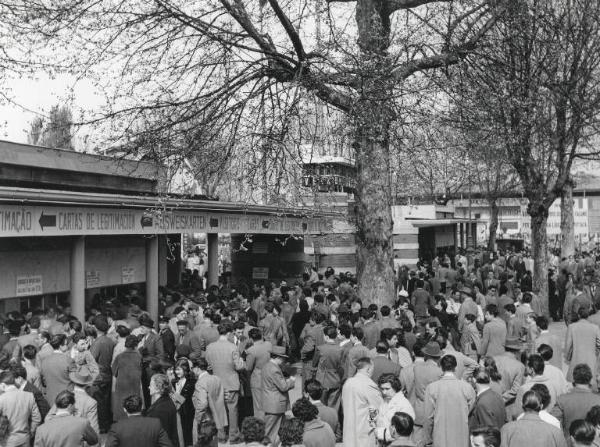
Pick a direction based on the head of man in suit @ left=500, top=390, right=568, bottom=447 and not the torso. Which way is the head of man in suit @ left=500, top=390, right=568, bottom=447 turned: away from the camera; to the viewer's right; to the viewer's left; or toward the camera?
away from the camera

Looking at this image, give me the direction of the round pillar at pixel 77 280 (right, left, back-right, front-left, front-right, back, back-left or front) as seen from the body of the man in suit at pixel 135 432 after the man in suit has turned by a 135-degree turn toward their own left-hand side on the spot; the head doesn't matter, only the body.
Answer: back-right

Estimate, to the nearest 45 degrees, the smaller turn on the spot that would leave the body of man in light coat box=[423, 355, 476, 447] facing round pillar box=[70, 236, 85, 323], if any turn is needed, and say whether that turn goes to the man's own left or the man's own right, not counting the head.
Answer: approximately 45° to the man's own left

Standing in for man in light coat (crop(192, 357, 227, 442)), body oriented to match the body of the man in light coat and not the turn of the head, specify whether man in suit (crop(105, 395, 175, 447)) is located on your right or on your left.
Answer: on your left

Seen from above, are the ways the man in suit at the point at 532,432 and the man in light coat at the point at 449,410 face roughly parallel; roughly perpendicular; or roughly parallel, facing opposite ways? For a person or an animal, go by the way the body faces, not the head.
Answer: roughly parallel

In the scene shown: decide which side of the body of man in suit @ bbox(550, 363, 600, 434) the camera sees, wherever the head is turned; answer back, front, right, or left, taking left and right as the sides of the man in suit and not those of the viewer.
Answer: back

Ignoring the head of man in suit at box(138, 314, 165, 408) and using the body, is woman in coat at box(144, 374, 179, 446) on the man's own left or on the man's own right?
on the man's own left

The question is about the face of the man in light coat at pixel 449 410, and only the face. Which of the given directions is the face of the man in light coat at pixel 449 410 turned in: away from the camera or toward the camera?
away from the camera

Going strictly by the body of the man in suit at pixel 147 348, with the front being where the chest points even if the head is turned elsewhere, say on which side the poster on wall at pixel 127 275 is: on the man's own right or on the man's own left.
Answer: on the man's own right

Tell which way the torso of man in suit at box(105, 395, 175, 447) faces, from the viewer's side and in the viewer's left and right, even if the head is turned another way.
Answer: facing away from the viewer

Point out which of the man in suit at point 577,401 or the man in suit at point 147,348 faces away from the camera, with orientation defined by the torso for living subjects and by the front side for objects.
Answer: the man in suit at point 577,401

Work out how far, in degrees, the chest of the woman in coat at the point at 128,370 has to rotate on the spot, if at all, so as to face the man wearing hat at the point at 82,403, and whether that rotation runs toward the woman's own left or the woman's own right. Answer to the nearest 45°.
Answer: approximately 180°

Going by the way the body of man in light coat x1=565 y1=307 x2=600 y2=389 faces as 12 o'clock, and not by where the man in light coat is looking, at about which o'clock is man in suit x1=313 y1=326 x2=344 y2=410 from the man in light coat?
The man in suit is roughly at 8 o'clock from the man in light coat.

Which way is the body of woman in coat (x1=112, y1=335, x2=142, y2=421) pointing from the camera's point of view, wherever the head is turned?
away from the camera

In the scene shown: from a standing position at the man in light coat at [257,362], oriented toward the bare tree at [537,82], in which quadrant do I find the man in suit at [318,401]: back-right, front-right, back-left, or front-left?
back-right

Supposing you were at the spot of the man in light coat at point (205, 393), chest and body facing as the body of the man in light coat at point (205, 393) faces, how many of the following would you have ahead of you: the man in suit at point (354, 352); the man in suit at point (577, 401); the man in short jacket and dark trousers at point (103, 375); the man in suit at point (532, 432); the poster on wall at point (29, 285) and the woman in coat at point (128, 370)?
3
